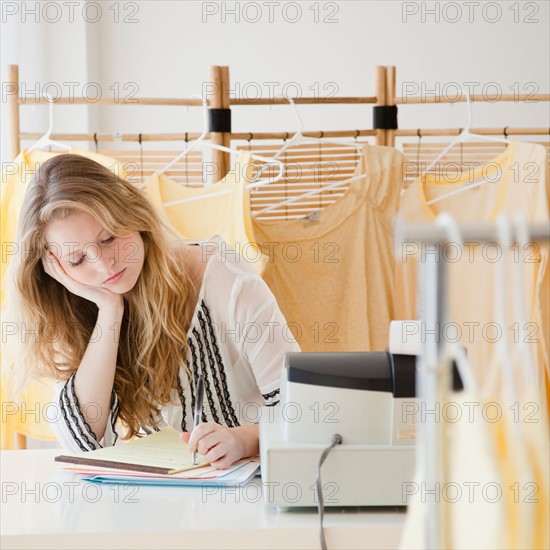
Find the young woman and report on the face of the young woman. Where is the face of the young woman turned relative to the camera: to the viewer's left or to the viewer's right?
to the viewer's right

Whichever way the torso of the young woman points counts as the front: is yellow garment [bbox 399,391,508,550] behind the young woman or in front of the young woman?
in front

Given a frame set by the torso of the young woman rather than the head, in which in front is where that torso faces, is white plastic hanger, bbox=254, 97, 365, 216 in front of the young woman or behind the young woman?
behind

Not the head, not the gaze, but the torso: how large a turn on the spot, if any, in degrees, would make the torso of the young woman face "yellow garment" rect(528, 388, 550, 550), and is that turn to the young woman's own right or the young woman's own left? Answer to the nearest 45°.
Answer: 0° — they already face it

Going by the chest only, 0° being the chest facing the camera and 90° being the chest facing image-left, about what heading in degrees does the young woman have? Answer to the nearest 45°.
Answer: approximately 0°

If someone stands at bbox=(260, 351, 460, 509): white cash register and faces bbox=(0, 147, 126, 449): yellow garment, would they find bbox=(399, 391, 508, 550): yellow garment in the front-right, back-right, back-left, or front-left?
back-left

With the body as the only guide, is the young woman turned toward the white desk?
yes

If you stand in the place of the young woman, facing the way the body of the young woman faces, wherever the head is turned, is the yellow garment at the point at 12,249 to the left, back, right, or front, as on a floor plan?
back

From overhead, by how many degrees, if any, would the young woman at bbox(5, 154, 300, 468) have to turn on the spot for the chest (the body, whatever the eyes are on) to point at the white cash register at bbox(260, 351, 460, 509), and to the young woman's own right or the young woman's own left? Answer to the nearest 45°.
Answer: approximately 45° to the young woman's own left

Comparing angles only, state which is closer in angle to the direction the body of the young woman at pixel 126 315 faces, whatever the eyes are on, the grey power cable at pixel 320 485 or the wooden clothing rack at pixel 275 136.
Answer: the grey power cable
